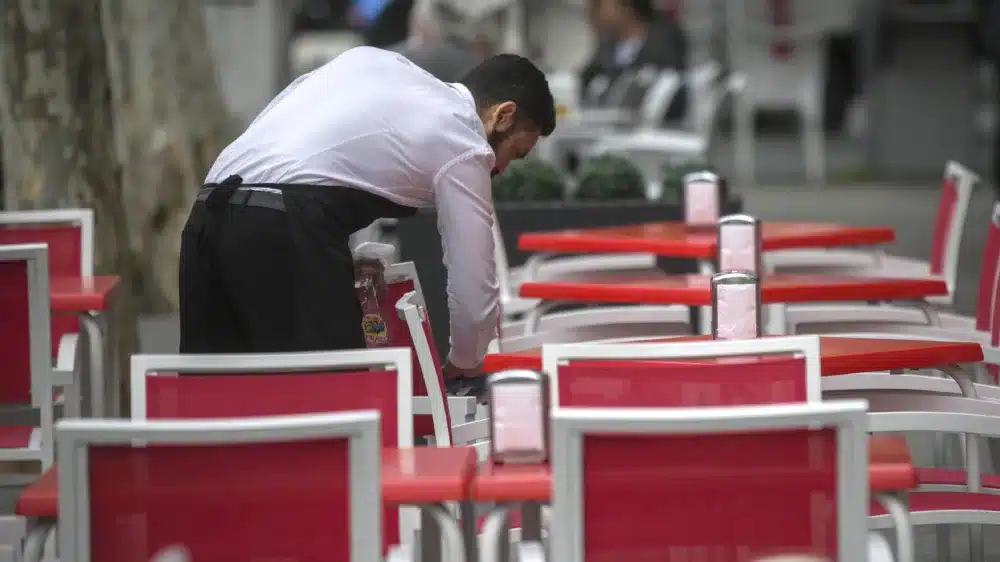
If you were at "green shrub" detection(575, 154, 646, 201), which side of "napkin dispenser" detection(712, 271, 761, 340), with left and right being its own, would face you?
back

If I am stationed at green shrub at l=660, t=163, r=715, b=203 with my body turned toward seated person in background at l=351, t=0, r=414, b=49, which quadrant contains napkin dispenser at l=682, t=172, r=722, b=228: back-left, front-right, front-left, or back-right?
back-left

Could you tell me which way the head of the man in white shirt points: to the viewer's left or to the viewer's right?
to the viewer's right

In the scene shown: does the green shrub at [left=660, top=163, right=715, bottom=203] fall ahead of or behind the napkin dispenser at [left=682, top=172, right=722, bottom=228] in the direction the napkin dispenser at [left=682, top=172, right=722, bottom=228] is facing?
behind

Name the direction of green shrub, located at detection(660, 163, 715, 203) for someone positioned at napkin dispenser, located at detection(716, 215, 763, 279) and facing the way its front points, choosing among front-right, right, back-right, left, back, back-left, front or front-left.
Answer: back

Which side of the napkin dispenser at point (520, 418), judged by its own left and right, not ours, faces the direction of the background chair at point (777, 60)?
back

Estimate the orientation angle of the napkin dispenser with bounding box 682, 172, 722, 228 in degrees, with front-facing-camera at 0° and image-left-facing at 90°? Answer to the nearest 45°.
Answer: approximately 0°

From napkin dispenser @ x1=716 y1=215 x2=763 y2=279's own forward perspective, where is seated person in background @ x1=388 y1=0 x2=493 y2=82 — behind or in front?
behind
